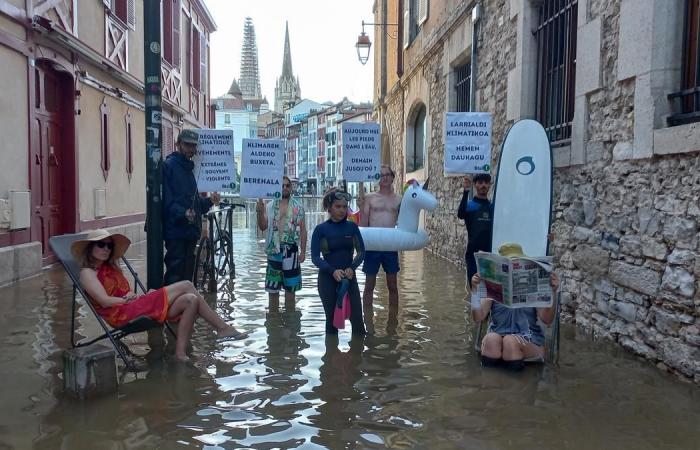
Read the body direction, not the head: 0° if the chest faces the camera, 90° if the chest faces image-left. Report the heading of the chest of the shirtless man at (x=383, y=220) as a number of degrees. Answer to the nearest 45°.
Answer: approximately 0°

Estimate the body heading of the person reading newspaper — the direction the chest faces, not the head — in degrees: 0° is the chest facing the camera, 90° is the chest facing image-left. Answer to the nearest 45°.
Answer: approximately 0°

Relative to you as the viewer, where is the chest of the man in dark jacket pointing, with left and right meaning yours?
facing the viewer and to the right of the viewer

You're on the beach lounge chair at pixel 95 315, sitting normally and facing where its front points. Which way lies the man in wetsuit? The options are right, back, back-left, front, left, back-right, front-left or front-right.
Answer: front-left

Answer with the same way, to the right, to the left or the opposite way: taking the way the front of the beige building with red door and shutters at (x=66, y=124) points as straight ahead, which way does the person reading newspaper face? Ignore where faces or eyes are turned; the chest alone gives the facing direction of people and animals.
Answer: to the right

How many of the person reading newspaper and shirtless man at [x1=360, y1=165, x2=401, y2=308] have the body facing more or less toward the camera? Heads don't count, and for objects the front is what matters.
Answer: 2

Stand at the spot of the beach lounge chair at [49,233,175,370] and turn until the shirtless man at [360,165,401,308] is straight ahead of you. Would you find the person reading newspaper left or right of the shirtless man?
right

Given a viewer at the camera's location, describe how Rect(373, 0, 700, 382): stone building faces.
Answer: facing the viewer and to the left of the viewer

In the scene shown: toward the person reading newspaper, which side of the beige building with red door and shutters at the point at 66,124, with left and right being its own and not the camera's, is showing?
front

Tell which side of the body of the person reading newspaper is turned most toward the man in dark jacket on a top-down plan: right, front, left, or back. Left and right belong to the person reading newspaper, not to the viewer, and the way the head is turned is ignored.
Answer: right

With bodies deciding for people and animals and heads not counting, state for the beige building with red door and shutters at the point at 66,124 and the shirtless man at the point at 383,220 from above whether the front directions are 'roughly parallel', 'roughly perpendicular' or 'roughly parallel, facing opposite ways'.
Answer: roughly perpendicular

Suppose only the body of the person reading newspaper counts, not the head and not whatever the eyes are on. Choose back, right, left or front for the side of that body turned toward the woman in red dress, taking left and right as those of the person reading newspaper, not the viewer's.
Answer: right
